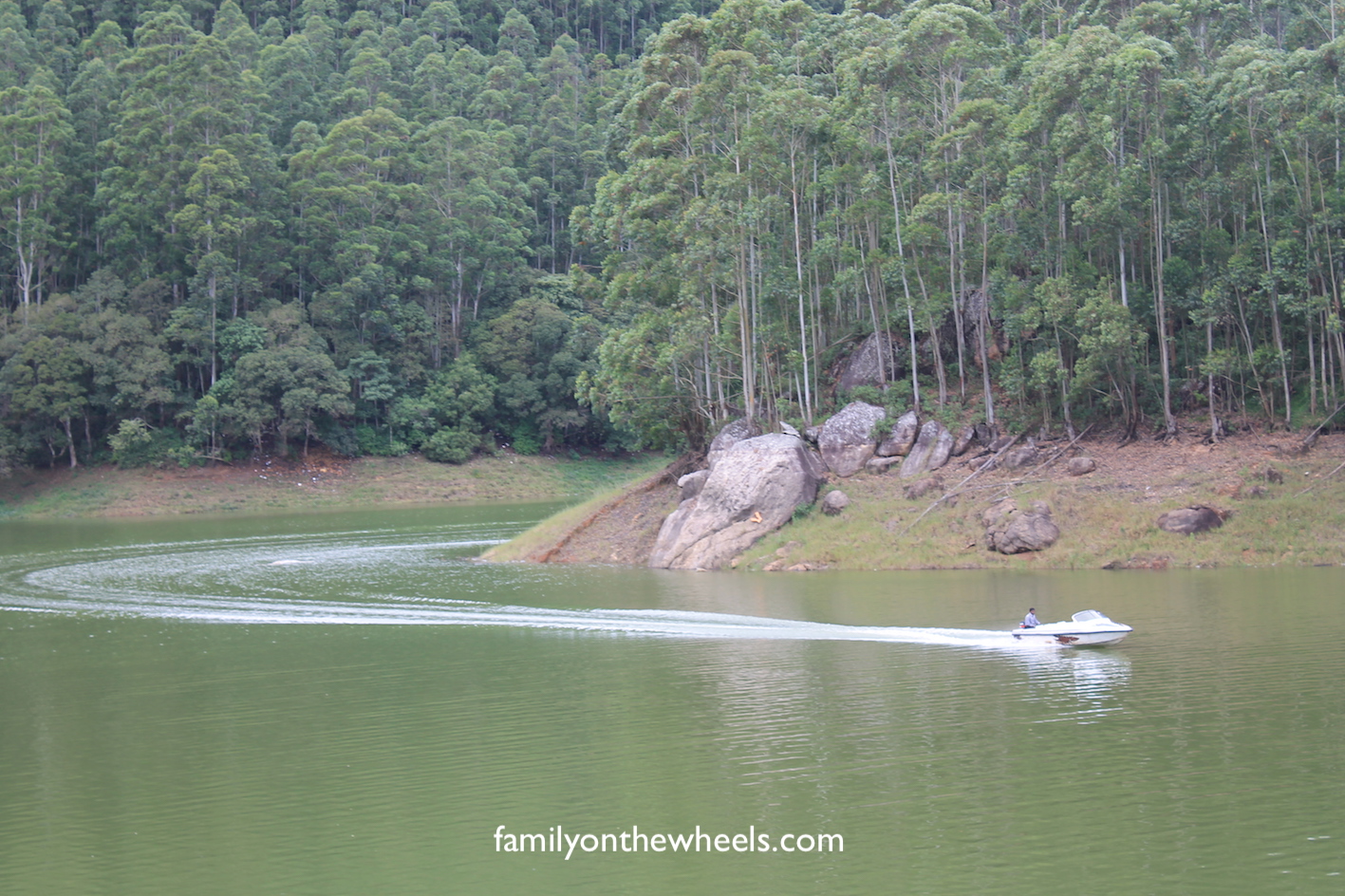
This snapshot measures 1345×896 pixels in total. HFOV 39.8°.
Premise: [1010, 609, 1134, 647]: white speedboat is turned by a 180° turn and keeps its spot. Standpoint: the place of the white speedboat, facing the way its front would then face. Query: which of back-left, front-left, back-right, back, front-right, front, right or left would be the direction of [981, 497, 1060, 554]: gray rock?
right

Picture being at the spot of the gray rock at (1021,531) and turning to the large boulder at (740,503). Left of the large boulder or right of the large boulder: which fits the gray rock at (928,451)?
right

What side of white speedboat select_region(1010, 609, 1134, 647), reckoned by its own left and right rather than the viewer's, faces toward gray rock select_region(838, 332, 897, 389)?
left

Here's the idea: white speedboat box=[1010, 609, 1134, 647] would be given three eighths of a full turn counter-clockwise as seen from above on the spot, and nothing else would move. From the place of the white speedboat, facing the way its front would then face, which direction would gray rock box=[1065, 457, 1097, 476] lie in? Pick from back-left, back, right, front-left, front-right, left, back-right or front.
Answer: front-right

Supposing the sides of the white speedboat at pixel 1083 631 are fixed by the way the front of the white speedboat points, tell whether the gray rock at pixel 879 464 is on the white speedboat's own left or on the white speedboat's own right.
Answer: on the white speedboat's own left

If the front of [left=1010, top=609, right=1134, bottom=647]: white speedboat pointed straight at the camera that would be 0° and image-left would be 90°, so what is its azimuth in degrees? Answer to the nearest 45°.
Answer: approximately 270°

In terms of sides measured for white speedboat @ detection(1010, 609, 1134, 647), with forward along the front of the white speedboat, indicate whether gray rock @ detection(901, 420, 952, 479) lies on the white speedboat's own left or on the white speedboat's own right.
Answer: on the white speedboat's own left

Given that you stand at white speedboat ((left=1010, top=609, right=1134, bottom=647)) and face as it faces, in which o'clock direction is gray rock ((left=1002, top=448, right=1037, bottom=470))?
The gray rock is roughly at 9 o'clock from the white speedboat.

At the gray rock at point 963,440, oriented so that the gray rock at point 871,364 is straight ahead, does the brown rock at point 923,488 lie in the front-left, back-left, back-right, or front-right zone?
back-left

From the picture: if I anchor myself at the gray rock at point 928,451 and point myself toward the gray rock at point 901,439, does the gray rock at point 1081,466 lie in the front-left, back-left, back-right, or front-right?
back-right

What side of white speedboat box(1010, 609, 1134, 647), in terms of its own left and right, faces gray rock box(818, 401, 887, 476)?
left
